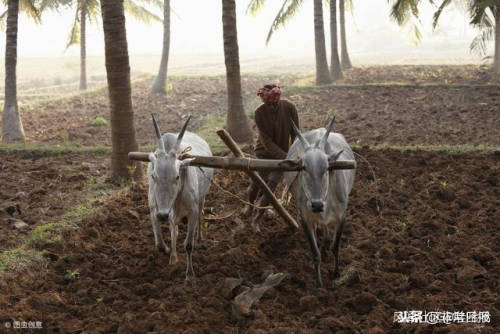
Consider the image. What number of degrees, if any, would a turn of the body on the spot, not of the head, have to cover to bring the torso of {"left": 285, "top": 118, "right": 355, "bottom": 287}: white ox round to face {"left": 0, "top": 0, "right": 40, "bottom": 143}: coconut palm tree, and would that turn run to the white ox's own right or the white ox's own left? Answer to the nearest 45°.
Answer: approximately 135° to the white ox's own right

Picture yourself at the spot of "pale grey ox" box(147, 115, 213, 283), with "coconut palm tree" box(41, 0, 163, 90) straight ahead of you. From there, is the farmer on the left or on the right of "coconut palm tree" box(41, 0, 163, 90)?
right

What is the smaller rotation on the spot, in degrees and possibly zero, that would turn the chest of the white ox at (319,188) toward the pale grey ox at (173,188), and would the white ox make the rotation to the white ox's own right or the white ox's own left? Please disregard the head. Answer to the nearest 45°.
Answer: approximately 90° to the white ox's own right

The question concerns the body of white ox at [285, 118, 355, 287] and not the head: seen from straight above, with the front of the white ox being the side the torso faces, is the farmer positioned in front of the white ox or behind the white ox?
behind

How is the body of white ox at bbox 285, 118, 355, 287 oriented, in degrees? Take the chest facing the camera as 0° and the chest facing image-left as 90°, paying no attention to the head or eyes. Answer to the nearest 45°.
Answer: approximately 0°

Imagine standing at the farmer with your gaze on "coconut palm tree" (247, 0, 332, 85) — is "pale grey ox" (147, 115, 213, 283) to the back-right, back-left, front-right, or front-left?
back-left

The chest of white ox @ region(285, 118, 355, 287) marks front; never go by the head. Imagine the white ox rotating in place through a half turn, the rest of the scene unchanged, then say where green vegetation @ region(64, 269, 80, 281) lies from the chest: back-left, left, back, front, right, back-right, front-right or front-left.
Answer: left

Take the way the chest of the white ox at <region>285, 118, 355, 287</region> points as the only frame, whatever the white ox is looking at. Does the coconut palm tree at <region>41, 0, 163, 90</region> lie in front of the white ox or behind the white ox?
behind
